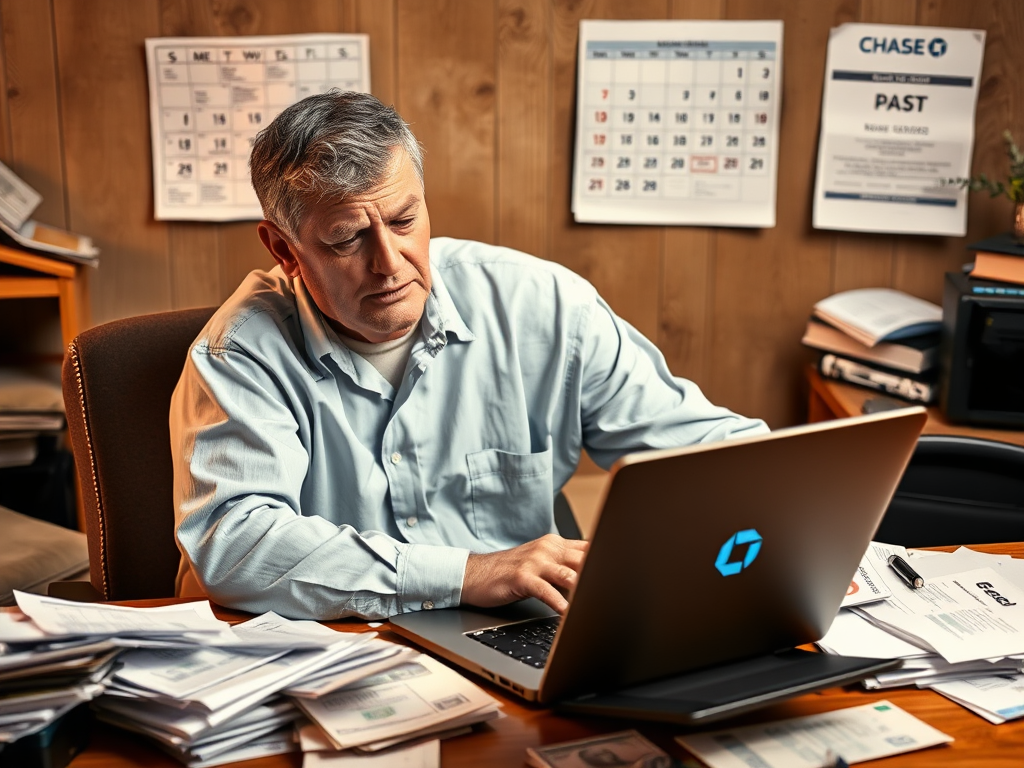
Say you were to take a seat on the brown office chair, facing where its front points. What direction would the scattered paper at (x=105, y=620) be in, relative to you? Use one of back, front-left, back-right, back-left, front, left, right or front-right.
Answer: front-right

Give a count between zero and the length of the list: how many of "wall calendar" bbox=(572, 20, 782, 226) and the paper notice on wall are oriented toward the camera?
2

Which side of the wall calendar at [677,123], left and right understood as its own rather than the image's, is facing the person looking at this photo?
front

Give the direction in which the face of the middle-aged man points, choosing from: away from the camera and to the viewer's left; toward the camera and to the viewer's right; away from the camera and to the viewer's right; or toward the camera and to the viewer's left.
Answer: toward the camera and to the viewer's right

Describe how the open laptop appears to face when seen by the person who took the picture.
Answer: facing away from the viewer and to the left of the viewer

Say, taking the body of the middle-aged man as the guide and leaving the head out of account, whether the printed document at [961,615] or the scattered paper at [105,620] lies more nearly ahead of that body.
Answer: the printed document

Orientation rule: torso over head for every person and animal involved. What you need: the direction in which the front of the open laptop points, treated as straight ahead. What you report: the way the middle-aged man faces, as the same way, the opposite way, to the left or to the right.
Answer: the opposite way

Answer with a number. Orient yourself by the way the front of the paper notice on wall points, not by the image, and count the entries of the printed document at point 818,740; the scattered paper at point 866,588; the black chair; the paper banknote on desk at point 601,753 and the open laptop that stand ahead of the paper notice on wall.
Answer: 5

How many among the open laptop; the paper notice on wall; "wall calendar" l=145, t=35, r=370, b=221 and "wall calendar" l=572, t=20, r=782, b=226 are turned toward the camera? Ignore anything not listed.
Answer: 3

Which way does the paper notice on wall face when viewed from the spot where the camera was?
facing the viewer

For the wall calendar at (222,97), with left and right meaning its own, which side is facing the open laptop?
front

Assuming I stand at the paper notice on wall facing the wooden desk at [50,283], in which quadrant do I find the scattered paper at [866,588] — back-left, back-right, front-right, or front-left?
front-left

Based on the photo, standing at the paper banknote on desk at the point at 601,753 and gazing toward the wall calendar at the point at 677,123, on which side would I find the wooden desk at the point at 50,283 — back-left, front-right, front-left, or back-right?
front-left

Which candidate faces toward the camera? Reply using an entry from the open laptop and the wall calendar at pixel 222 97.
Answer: the wall calendar

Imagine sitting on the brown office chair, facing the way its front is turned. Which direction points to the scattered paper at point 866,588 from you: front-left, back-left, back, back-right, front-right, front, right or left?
front

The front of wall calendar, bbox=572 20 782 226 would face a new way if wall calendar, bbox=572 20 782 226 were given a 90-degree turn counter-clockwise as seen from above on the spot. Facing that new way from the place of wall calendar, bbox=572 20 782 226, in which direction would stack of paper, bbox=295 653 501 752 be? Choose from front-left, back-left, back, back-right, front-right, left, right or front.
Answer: right

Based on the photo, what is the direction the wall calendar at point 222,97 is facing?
toward the camera

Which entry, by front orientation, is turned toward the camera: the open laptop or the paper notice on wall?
the paper notice on wall

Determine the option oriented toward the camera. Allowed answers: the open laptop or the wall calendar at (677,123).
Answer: the wall calendar
